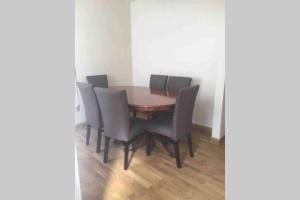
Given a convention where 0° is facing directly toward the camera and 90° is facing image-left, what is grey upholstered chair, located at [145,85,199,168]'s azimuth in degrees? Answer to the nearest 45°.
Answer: approximately 135°

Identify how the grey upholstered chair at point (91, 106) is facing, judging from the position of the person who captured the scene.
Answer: facing away from the viewer and to the right of the viewer

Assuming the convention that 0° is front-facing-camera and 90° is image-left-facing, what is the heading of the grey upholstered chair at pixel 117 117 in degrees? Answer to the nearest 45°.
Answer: approximately 225°

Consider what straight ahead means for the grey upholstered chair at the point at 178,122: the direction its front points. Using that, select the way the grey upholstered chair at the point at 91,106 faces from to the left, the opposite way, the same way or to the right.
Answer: to the right
